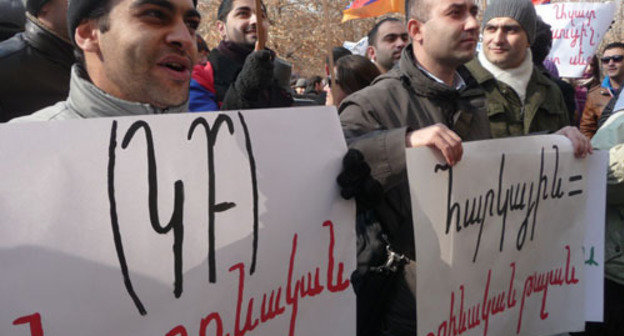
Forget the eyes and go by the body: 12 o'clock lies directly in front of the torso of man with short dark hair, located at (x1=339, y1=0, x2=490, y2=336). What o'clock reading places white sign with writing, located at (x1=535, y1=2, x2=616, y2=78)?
The white sign with writing is roughly at 8 o'clock from the man with short dark hair.

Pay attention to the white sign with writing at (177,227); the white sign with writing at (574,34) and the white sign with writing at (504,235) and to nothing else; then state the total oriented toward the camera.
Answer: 3

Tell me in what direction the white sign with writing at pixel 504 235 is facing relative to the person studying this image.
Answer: facing the viewer

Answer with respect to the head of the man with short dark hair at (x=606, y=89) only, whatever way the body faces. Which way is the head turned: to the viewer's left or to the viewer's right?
to the viewer's left

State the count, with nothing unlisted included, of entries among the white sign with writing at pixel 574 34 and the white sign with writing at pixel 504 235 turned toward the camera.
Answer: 2

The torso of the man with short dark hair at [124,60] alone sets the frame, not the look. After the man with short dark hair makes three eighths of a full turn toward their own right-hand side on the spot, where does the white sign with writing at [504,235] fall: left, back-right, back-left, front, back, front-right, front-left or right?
back

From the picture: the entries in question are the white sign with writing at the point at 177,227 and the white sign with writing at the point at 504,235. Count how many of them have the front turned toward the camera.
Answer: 2

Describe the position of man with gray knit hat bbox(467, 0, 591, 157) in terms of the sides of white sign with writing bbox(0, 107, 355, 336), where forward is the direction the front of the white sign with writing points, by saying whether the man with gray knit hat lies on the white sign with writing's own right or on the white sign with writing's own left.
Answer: on the white sign with writing's own left

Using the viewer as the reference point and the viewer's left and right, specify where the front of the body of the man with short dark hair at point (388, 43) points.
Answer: facing the viewer and to the right of the viewer

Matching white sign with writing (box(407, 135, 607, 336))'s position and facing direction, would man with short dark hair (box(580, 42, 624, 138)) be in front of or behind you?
behind

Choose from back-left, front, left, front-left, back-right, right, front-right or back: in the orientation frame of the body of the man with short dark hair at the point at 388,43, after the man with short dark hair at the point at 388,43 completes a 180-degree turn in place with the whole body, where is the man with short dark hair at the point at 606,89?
right

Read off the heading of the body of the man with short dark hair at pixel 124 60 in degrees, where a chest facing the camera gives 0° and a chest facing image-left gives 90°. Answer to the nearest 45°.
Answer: approximately 315°

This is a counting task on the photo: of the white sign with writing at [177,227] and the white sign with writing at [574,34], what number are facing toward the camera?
2

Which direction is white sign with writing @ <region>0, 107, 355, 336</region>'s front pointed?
toward the camera
